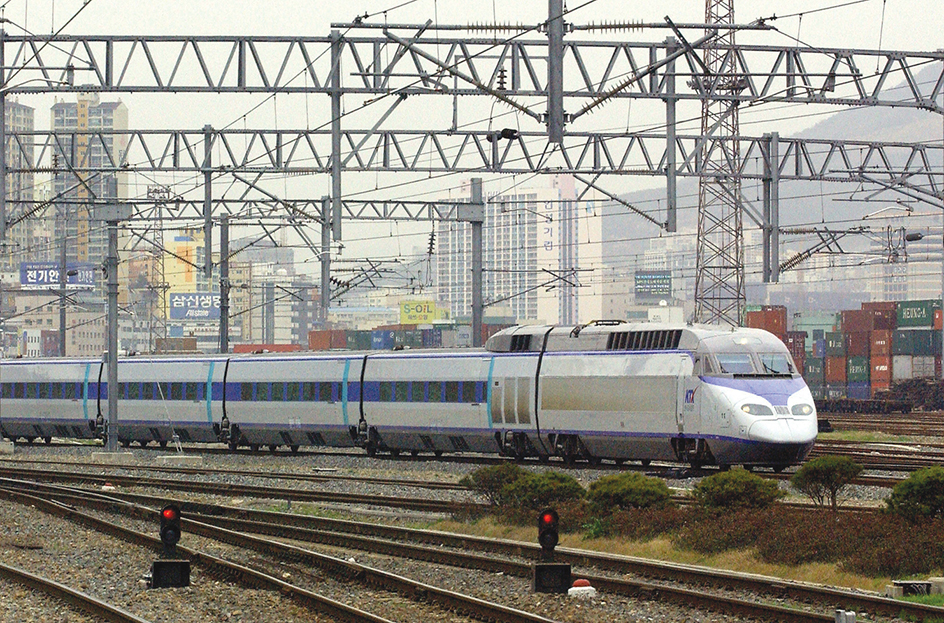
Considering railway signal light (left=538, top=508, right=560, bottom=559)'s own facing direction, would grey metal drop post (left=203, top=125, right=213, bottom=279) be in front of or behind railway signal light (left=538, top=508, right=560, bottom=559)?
behind

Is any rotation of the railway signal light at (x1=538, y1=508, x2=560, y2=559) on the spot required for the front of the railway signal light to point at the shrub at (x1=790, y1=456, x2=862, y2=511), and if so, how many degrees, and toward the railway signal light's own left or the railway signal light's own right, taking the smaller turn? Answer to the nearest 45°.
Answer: approximately 135° to the railway signal light's own left

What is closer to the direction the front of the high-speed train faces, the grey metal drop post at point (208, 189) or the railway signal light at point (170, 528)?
the railway signal light

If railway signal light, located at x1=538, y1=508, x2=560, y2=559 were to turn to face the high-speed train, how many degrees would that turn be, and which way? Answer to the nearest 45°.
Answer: approximately 180°

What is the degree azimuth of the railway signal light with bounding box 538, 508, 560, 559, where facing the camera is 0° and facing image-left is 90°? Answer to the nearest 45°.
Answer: approximately 0°

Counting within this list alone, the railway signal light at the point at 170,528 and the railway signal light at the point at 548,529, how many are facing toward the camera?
2

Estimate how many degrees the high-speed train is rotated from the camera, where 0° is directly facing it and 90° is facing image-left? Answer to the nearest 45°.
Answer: approximately 315°

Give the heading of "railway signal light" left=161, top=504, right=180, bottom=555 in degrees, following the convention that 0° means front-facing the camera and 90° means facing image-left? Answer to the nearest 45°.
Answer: approximately 0°

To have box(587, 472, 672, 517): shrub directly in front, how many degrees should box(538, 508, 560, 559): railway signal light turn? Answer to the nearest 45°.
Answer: approximately 180°

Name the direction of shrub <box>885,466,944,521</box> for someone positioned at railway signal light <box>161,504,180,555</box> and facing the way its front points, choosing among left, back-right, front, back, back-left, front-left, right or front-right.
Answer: left

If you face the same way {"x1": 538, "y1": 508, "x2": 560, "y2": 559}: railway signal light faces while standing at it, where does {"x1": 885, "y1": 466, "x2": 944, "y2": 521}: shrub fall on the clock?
The shrub is roughly at 8 o'clock from the railway signal light.
